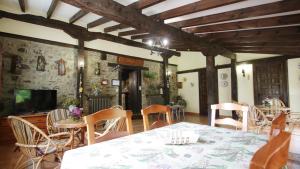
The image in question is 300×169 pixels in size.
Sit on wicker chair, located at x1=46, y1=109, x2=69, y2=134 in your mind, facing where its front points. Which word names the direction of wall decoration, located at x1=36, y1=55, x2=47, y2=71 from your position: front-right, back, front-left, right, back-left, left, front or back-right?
back-left

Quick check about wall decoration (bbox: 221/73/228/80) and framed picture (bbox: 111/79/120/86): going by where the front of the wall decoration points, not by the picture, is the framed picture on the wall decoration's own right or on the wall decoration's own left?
on the wall decoration's own right

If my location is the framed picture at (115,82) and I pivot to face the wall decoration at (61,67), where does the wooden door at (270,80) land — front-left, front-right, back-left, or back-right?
back-left

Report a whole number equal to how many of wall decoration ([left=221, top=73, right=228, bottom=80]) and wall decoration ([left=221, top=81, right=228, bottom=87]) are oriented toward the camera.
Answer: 2

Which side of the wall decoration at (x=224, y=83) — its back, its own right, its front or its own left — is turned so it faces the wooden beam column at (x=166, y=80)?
right
